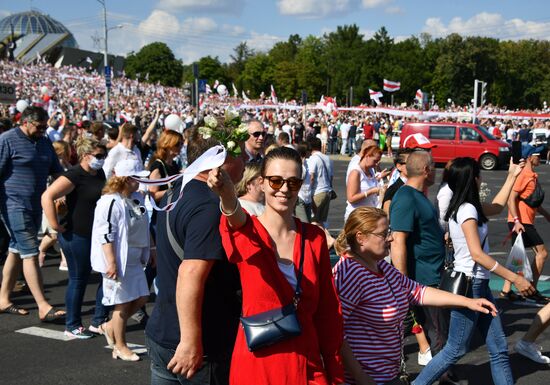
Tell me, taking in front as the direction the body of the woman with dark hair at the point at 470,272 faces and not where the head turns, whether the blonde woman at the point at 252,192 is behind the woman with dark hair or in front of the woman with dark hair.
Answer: behind

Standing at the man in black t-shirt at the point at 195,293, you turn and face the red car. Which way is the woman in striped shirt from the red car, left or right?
right

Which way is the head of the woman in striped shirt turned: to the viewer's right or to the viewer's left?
to the viewer's right

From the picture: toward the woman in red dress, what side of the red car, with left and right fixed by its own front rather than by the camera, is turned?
right

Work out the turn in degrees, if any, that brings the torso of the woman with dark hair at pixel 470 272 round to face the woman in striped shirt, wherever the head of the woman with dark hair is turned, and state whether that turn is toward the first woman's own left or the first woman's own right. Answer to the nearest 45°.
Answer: approximately 90° to the first woman's own right
